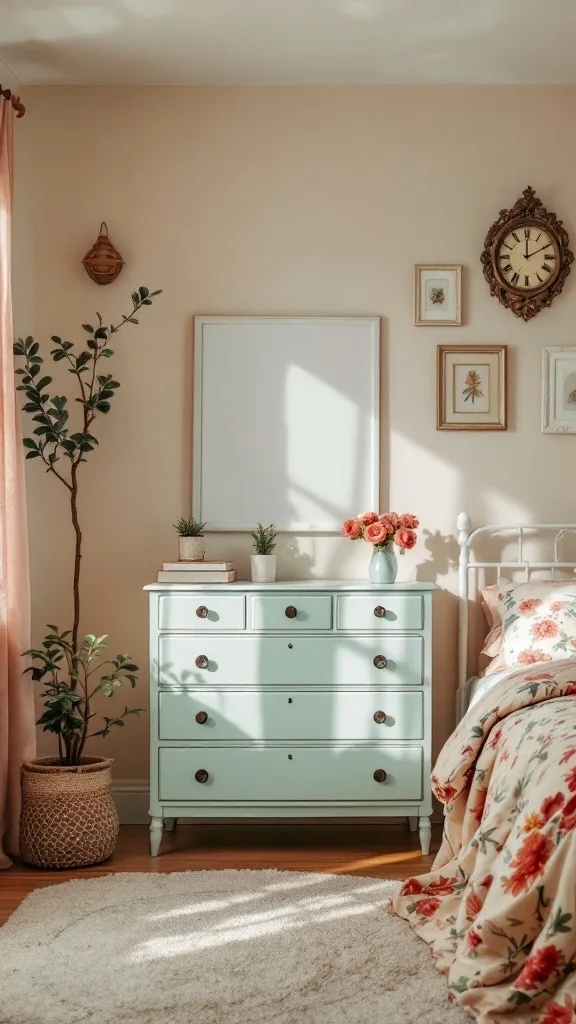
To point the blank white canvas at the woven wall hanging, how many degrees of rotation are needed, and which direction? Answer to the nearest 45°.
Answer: approximately 90° to its right

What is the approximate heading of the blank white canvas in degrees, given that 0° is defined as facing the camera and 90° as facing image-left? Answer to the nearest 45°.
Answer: approximately 0°

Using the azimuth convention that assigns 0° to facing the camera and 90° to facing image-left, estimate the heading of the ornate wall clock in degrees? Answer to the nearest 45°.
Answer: approximately 0°
